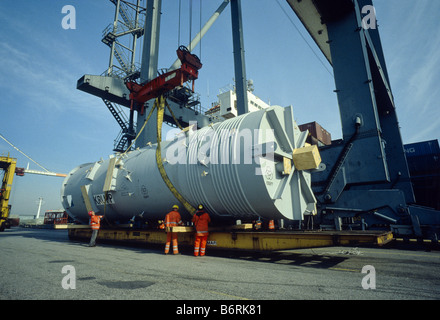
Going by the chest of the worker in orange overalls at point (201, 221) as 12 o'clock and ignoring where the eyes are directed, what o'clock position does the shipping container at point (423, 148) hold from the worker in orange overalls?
The shipping container is roughly at 2 o'clock from the worker in orange overalls.

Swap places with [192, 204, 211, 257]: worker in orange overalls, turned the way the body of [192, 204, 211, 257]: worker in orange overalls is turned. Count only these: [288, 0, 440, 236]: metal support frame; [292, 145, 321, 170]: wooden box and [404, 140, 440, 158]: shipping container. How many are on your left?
0

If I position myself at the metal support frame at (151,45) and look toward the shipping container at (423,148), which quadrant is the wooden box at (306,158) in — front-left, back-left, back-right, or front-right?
front-right

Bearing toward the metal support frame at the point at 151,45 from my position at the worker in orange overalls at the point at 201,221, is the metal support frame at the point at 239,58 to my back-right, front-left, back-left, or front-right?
front-right

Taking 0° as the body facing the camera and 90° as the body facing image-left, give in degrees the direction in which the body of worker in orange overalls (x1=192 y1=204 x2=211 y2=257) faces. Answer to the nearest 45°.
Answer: approximately 180°

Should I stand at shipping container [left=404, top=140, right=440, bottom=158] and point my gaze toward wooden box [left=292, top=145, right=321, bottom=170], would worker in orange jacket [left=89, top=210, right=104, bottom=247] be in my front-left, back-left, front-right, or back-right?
front-right
